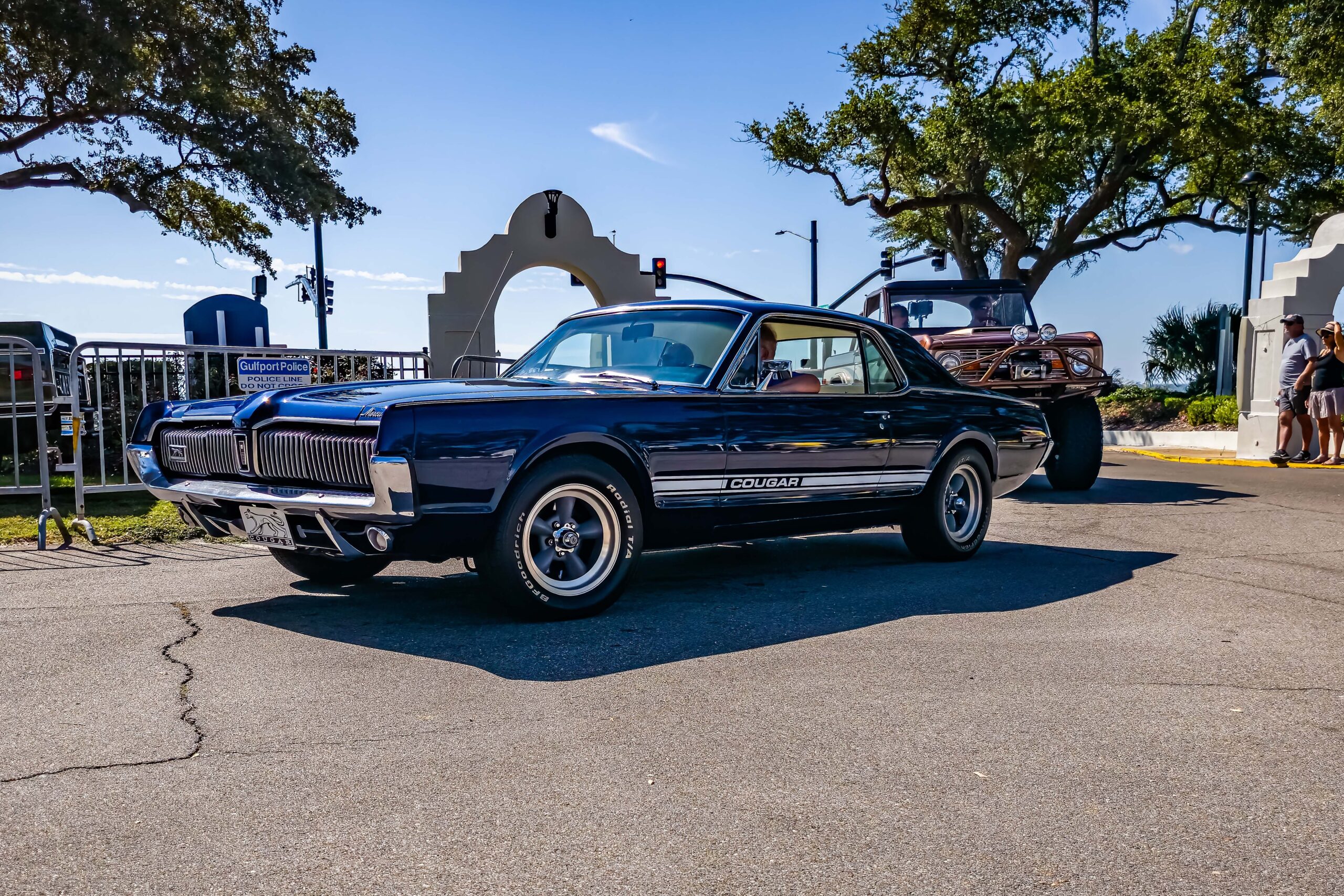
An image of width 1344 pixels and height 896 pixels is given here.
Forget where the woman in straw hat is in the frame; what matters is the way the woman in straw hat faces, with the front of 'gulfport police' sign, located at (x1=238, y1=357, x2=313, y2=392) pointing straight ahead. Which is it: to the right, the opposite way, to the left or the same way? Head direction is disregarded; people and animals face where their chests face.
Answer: to the right

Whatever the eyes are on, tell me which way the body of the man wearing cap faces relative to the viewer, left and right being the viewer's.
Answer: facing the viewer and to the left of the viewer

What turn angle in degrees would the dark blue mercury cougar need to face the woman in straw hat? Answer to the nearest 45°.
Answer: approximately 180°

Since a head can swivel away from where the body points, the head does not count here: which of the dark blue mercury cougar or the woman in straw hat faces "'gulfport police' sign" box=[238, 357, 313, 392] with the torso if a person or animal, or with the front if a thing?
the woman in straw hat

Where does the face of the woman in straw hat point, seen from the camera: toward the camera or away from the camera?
toward the camera

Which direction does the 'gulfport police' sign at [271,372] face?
toward the camera

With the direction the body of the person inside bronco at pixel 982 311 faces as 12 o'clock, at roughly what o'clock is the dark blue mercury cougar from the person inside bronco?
The dark blue mercury cougar is roughly at 2 o'clock from the person inside bronco.

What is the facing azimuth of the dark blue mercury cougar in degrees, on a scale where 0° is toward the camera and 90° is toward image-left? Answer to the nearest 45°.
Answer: approximately 45°

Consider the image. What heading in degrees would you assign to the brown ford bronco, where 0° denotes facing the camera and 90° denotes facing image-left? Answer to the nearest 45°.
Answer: approximately 315°

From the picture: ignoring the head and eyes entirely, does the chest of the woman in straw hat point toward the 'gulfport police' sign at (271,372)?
yes

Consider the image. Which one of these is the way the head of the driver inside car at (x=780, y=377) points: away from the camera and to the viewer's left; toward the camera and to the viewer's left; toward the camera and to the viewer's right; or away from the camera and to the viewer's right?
toward the camera and to the viewer's left

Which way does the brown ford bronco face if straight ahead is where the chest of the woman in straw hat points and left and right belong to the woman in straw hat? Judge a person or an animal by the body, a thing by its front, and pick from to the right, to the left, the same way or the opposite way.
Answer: to the left

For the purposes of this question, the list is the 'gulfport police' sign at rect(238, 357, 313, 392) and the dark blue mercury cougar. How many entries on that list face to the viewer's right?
0

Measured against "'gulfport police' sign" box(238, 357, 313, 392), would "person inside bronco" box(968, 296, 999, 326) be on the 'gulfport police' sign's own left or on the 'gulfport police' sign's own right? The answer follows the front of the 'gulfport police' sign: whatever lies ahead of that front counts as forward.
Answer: on the 'gulfport police' sign's own left
